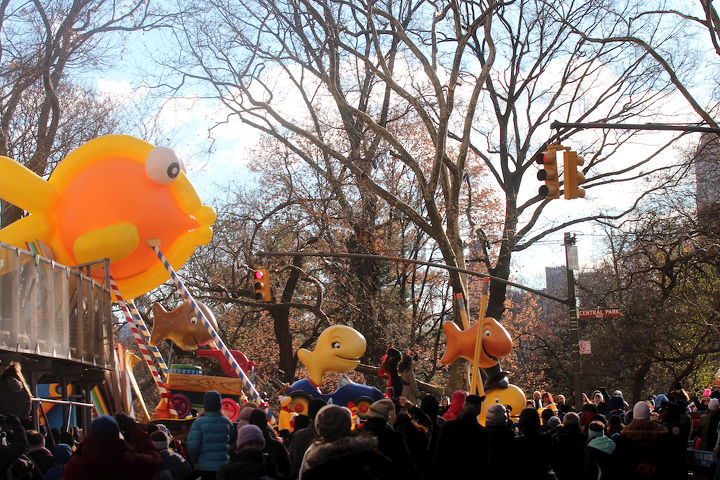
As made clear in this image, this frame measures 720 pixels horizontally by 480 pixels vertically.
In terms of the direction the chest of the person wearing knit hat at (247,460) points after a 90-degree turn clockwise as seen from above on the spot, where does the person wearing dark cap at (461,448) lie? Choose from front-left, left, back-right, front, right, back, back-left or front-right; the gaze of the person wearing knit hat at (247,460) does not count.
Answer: front-left

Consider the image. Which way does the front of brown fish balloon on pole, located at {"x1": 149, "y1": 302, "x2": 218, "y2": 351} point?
to the viewer's right

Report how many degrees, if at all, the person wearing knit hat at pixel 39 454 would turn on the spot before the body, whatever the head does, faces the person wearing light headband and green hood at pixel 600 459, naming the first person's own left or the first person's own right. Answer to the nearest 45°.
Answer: approximately 90° to the first person's own right

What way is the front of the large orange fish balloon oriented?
to the viewer's right

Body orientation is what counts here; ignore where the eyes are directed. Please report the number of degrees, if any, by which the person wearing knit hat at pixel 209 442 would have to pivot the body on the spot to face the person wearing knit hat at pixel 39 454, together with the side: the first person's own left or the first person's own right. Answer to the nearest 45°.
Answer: approximately 90° to the first person's own left

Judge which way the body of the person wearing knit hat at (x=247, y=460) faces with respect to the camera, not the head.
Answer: away from the camera

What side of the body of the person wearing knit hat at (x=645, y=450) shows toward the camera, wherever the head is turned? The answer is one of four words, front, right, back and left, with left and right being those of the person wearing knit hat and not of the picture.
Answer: back

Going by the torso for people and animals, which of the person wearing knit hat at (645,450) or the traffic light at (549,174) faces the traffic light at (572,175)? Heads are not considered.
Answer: the person wearing knit hat

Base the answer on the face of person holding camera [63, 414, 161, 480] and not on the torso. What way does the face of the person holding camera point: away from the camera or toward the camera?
away from the camera

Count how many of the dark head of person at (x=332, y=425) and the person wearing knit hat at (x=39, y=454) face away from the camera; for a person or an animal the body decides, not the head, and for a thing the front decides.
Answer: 2

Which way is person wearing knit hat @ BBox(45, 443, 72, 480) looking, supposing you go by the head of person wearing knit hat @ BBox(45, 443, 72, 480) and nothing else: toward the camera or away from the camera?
away from the camera

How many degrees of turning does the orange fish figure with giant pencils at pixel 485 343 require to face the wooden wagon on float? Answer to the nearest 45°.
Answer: approximately 135° to its right
